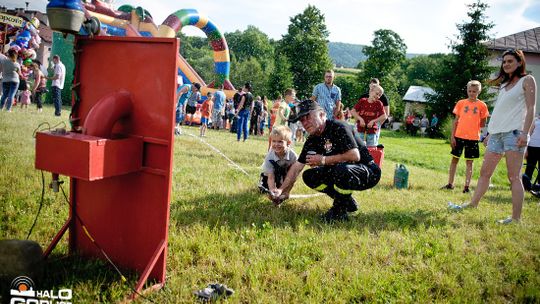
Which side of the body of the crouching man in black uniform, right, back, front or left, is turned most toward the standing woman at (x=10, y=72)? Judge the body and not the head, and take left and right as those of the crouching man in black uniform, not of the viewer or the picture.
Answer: right

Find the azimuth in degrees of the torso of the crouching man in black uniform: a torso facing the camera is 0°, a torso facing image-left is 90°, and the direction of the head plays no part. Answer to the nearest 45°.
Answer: approximately 45°

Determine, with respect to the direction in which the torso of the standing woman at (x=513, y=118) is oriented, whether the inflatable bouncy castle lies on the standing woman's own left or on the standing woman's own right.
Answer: on the standing woman's own right

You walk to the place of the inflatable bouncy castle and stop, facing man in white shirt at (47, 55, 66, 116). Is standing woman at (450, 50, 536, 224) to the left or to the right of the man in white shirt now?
left

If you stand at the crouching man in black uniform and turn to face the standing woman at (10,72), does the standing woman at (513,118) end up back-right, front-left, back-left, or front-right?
back-right

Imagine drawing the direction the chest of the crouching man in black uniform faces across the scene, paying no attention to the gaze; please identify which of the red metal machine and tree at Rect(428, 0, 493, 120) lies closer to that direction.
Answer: the red metal machine

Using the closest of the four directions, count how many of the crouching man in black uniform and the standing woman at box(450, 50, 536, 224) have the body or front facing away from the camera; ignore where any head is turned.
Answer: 0
